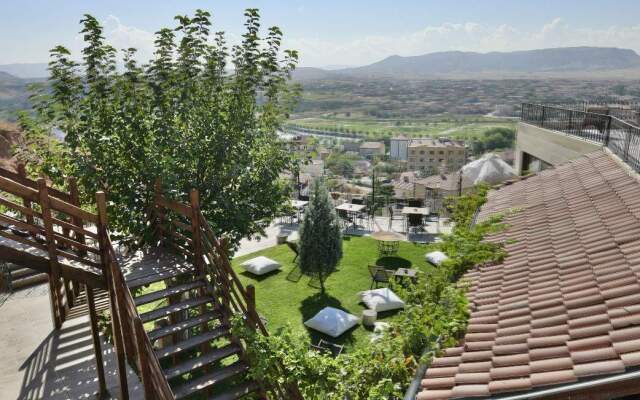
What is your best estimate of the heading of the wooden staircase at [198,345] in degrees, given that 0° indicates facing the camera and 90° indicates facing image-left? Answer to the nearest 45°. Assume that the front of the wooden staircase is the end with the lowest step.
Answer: approximately 315°

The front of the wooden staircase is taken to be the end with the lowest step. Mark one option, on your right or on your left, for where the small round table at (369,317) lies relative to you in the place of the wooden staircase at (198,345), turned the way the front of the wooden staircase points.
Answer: on your left

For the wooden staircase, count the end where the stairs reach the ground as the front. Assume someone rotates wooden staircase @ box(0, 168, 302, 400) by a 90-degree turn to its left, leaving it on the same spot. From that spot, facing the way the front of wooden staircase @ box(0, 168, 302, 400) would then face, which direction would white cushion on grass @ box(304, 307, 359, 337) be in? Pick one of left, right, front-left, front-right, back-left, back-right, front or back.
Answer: front

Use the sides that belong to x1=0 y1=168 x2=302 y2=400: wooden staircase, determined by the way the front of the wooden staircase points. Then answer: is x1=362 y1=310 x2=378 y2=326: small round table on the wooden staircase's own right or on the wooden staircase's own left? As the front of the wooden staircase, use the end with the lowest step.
on the wooden staircase's own left

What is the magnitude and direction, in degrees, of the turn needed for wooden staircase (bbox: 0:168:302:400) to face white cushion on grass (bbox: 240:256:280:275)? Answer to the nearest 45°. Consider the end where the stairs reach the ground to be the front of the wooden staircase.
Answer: approximately 135° to its left

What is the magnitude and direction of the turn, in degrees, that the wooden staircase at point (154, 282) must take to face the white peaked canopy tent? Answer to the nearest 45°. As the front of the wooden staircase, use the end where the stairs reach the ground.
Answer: approximately 90° to its left

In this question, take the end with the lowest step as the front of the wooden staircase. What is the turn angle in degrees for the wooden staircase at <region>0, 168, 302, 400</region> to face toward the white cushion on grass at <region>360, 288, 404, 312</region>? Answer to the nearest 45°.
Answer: approximately 90° to its left

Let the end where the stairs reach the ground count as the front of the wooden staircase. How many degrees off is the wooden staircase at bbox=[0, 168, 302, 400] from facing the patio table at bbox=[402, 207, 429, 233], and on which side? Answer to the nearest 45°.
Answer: approximately 90° to its left

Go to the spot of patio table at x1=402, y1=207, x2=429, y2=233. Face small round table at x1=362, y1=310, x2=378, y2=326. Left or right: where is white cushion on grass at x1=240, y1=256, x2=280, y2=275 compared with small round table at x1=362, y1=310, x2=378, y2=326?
right

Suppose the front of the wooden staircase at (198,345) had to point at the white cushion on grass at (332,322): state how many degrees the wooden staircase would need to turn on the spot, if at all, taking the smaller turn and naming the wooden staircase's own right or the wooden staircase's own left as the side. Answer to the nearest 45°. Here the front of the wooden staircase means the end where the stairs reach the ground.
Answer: approximately 90° to the wooden staircase's own left

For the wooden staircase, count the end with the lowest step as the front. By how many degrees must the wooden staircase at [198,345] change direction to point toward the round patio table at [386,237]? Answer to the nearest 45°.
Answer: approximately 90° to its left

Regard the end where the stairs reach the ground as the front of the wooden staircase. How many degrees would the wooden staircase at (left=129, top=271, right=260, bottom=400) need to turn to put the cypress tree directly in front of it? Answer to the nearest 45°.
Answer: approximately 90° to its left

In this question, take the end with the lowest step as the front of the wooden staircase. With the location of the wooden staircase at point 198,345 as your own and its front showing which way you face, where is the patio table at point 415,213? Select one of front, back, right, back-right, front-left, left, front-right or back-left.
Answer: left
